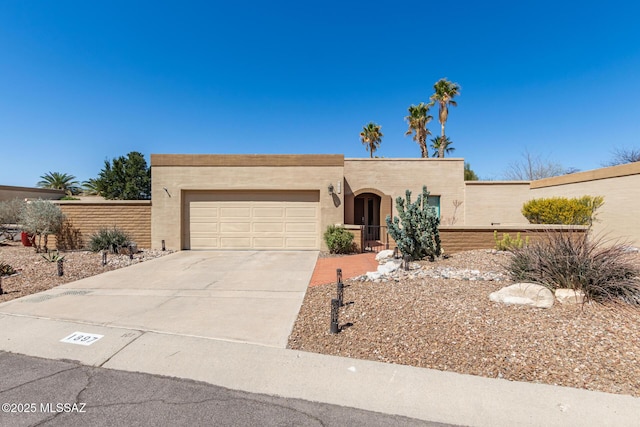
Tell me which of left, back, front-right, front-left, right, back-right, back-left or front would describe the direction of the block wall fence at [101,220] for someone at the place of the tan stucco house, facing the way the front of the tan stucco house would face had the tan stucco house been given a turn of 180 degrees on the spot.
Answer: left

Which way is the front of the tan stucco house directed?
toward the camera

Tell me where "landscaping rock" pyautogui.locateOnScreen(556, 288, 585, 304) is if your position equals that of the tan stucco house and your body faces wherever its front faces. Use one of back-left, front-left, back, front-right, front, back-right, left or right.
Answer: front-left

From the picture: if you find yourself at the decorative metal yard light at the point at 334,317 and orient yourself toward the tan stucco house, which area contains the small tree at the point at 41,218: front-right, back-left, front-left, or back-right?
front-left

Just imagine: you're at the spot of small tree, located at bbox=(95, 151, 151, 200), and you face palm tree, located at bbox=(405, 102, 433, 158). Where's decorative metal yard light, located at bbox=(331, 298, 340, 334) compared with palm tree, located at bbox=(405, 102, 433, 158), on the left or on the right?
right

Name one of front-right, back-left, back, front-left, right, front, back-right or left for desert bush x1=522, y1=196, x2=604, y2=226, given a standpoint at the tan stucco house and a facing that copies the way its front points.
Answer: left

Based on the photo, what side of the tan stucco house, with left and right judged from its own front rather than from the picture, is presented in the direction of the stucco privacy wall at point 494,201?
left

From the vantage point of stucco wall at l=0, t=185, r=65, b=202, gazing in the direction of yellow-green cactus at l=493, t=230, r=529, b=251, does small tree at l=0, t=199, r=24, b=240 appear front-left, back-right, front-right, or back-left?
front-right

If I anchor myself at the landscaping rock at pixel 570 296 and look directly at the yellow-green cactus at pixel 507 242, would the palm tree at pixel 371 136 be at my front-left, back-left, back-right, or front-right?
front-left

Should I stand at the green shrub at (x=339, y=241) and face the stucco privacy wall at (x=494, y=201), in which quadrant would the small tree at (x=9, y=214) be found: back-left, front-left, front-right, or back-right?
back-left

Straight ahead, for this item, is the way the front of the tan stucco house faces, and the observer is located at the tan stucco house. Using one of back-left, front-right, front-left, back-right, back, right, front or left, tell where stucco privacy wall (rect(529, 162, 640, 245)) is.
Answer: left

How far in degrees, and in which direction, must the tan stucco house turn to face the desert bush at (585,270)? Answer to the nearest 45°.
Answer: approximately 45° to its left

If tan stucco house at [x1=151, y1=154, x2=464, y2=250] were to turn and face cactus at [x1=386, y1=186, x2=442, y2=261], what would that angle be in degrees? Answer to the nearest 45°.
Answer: approximately 45° to its left

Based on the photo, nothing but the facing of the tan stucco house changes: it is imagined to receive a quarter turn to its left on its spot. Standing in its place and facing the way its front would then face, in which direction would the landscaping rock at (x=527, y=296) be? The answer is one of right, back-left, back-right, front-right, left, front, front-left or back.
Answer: front-right

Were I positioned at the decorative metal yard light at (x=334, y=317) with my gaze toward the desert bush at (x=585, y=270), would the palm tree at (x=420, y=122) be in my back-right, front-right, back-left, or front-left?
front-left

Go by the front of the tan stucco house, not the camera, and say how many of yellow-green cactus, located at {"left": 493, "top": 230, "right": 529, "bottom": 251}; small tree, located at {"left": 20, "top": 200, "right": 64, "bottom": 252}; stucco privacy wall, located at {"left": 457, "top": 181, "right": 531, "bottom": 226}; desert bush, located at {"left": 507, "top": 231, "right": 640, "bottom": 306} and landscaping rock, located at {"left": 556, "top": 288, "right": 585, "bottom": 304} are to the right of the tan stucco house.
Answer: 1

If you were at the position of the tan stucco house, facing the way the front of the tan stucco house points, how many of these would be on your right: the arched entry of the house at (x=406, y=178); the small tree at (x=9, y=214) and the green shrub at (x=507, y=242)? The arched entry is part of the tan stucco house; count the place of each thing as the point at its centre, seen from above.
1

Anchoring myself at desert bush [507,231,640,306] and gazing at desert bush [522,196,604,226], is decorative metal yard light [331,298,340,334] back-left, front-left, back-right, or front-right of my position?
back-left

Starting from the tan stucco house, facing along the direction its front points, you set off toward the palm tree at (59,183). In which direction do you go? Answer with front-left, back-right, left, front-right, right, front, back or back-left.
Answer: back-right

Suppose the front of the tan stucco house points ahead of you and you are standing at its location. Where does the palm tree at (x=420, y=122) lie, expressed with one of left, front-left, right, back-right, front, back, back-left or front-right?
back-left

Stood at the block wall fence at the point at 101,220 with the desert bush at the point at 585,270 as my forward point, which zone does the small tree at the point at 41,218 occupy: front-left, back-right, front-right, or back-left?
back-right

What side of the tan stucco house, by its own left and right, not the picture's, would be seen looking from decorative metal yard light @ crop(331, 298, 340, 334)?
front
